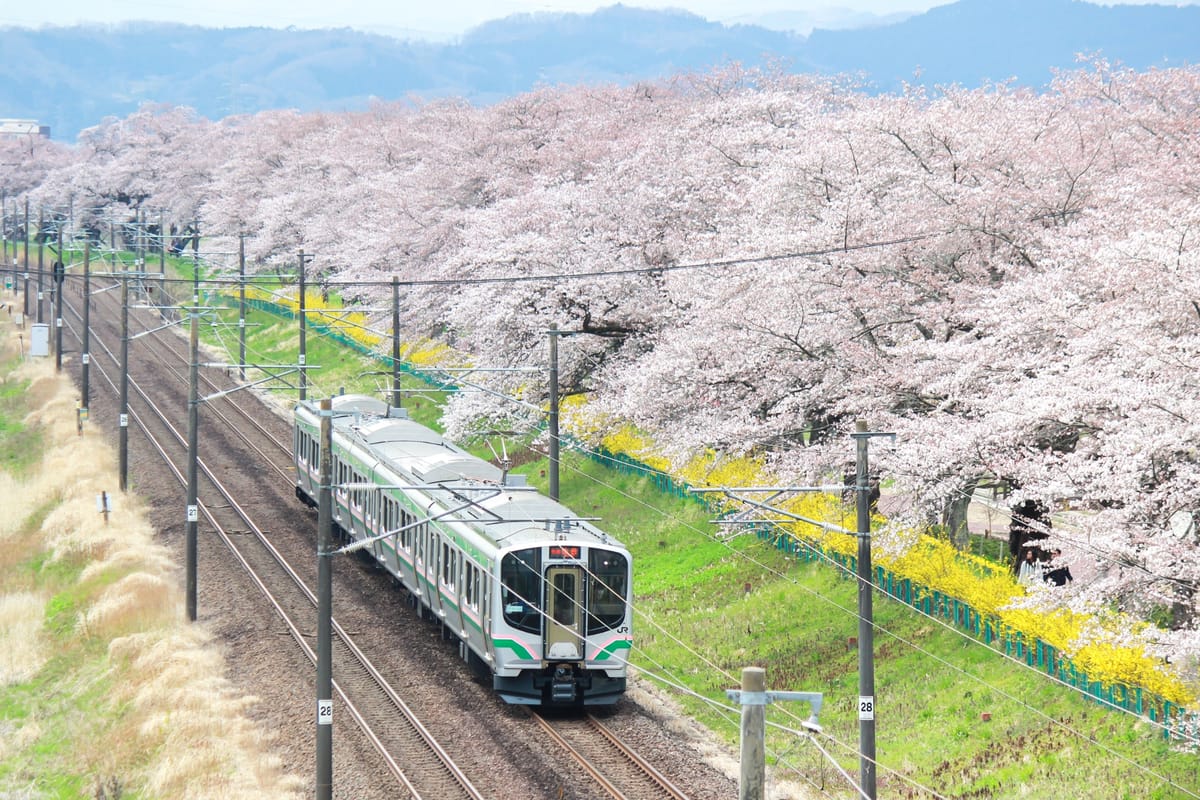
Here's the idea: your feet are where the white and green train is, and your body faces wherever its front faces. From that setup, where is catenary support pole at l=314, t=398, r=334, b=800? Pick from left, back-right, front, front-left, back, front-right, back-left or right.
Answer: front-right

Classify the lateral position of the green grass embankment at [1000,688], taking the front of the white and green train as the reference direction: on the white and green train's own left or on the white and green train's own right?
on the white and green train's own left

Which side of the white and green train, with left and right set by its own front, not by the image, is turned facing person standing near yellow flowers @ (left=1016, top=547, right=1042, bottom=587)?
left

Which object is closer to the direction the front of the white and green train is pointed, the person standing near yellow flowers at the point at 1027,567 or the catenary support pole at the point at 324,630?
the catenary support pole

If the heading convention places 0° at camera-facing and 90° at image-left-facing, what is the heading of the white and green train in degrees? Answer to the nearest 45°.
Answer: approximately 0°

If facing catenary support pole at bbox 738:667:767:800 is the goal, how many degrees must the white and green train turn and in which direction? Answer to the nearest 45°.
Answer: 0° — it already faces it

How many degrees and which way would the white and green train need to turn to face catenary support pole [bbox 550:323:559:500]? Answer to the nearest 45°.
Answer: approximately 90° to its left
